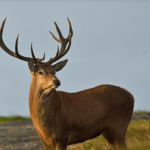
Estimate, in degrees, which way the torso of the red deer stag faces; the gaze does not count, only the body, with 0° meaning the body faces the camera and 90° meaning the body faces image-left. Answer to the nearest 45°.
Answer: approximately 45°
